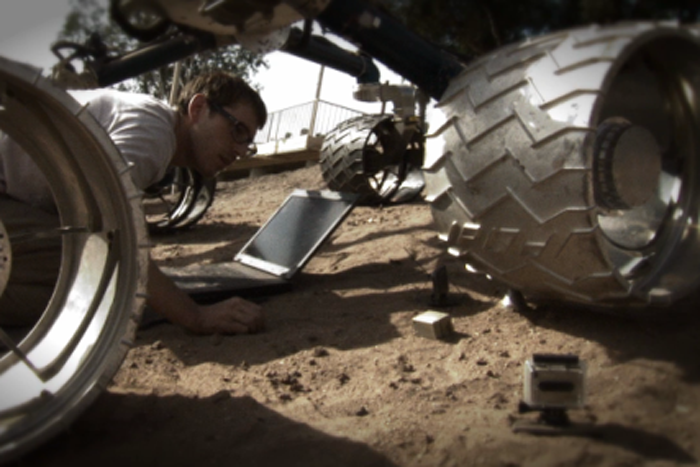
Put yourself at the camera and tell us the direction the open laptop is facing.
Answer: facing the viewer and to the left of the viewer

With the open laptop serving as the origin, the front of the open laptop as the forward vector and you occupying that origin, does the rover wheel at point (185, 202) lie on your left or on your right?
on your right

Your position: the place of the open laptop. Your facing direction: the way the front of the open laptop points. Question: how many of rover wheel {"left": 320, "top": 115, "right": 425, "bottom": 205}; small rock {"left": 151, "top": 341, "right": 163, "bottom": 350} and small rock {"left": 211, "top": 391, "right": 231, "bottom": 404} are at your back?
1

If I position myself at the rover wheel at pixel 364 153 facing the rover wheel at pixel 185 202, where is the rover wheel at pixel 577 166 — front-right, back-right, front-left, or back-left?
front-left

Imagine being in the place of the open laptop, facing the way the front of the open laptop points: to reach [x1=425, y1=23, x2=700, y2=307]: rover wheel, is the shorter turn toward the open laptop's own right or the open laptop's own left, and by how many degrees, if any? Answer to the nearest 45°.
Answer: approximately 90° to the open laptop's own left

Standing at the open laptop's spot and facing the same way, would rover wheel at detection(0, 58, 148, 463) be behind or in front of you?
in front

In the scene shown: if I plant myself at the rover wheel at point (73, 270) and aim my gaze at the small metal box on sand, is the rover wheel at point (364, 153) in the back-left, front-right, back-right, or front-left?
front-left

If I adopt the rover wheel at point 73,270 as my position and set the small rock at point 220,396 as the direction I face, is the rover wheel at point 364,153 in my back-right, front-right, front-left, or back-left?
front-left

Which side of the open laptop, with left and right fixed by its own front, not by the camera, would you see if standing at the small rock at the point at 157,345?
front

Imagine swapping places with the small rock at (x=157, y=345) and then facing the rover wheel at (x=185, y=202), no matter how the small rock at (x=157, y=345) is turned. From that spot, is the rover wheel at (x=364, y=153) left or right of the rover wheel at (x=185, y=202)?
right

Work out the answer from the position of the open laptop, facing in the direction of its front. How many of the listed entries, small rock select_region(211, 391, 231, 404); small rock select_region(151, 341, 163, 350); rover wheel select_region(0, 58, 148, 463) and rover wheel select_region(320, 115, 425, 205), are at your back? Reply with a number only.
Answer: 1
